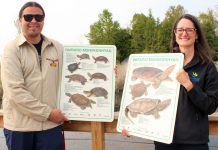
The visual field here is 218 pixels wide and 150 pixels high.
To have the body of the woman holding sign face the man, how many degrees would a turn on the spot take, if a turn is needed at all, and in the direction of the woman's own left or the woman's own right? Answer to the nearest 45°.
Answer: approximately 45° to the woman's own right

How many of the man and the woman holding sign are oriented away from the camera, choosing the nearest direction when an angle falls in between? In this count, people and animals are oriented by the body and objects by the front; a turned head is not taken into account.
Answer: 0

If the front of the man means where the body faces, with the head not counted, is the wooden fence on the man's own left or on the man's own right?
on the man's own left

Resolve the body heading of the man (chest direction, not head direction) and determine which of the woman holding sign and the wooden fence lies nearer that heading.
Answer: the woman holding sign

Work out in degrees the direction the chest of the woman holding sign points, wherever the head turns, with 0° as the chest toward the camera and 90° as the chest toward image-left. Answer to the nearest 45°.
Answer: approximately 45°

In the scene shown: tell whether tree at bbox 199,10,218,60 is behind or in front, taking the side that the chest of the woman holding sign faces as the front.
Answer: behind

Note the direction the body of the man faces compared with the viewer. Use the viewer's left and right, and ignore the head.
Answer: facing the viewer and to the right of the viewer

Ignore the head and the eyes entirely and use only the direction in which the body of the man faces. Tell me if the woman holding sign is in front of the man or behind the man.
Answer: in front
